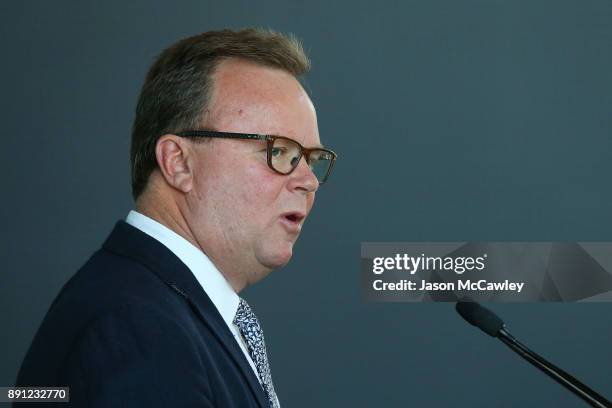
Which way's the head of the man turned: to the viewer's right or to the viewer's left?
to the viewer's right

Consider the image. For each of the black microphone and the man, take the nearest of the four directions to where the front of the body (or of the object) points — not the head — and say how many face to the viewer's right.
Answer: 1

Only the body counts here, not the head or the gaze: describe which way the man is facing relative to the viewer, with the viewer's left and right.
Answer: facing to the right of the viewer

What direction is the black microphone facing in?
to the viewer's left

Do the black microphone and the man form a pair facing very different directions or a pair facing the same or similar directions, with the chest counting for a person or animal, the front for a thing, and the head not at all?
very different directions
